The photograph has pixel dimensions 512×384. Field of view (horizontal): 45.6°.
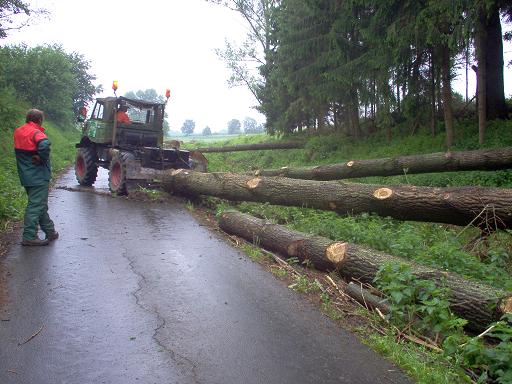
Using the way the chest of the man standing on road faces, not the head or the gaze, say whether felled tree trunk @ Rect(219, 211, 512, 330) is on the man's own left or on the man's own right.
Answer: on the man's own right

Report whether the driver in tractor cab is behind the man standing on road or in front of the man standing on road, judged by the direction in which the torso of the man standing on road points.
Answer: in front

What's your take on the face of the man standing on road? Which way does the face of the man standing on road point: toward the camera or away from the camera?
away from the camera

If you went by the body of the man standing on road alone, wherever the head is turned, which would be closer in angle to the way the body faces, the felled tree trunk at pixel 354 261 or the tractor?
the tractor

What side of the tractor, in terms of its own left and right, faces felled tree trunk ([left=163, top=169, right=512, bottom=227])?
back

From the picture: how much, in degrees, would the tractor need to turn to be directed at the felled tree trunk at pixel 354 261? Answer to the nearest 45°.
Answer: approximately 135° to its left

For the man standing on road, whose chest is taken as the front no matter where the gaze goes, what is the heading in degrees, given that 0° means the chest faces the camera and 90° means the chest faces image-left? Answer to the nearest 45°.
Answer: approximately 225°

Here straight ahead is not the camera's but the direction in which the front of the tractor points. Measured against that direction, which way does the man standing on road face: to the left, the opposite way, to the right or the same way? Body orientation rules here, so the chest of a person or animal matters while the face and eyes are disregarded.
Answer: to the right
